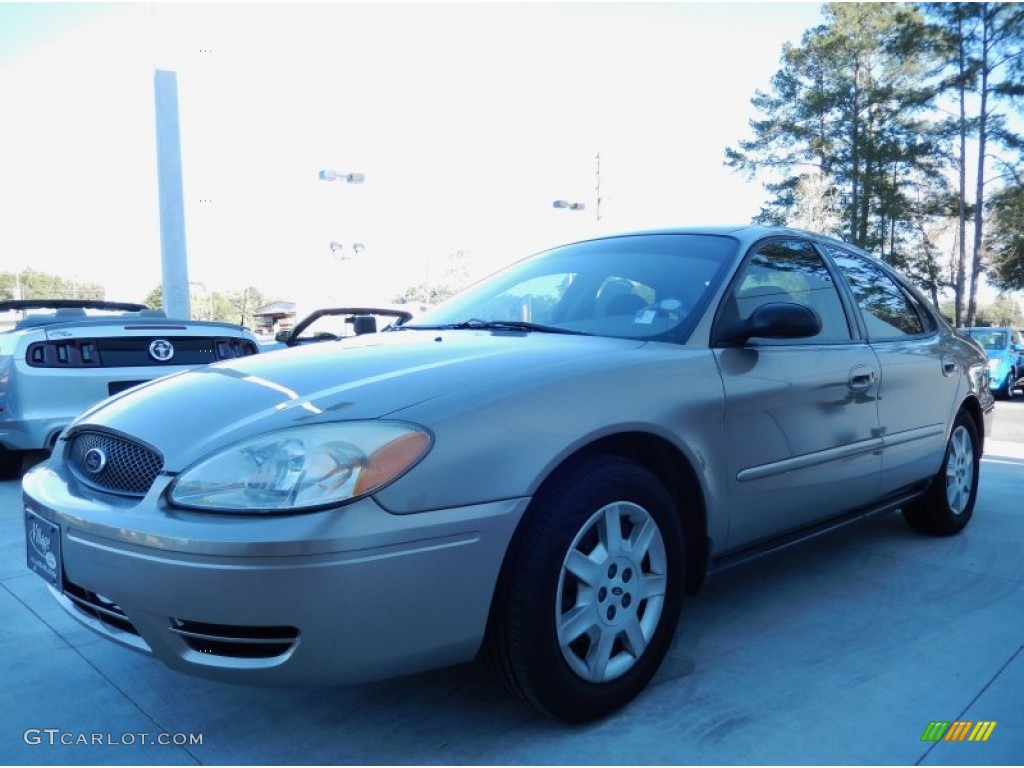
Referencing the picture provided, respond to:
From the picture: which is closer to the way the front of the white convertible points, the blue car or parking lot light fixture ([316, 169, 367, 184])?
the parking lot light fixture

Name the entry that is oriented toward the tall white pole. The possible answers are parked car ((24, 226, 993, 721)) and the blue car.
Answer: the blue car

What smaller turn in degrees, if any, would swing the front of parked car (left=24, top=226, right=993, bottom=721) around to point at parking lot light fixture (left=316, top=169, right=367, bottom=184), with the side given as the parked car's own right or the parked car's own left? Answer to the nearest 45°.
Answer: approximately 135° to the parked car's own right

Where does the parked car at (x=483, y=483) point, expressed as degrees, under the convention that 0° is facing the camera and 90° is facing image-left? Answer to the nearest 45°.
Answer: approximately 45°

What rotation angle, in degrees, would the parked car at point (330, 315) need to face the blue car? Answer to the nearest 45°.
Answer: approximately 135° to its right

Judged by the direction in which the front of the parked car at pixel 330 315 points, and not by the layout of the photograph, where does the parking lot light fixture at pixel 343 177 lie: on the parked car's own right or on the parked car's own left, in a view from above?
on the parked car's own right

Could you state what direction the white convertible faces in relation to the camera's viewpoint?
facing away from the viewer and to the left of the viewer

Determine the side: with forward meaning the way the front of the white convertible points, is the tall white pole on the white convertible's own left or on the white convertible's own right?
on the white convertible's own right
